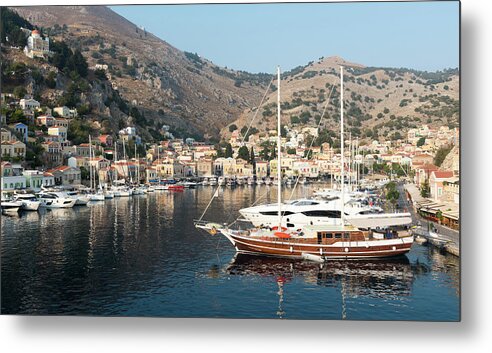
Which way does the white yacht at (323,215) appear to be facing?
to the viewer's left

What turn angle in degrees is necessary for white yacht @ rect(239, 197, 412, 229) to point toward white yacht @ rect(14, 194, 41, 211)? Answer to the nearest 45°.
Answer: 0° — it already faces it

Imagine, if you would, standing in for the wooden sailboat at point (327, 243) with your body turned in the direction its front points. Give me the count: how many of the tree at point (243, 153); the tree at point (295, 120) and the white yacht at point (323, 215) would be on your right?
3

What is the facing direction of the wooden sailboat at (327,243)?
to the viewer's left

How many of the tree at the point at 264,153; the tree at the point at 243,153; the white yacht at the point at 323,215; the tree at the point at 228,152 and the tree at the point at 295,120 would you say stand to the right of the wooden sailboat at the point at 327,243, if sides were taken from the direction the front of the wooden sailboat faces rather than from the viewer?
5

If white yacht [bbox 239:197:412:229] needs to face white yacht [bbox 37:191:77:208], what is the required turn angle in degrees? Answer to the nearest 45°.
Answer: approximately 45° to its right

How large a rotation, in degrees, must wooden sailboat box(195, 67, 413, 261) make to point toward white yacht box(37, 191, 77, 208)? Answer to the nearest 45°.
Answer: approximately 45° to its right

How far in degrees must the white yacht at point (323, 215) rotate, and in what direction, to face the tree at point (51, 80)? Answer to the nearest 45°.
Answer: approximately 45° to its right

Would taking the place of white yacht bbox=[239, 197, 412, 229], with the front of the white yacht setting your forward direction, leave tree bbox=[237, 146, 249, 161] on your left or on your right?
on your right

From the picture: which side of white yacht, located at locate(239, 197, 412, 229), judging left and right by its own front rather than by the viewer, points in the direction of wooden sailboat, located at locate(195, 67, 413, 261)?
left

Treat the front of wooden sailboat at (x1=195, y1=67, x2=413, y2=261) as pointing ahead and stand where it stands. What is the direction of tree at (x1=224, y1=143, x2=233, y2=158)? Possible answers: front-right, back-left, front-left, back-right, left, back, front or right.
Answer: right

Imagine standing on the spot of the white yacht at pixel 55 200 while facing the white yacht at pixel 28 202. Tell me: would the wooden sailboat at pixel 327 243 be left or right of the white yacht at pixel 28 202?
left

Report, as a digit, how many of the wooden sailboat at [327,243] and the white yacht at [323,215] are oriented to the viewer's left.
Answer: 2

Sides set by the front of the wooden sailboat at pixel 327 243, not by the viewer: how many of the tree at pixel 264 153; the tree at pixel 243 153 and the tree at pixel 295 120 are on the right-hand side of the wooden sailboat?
3
